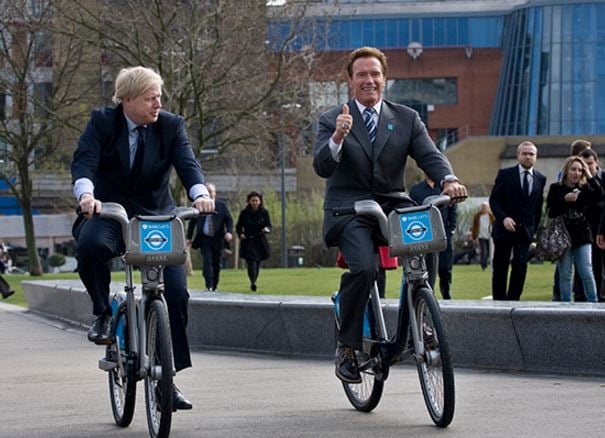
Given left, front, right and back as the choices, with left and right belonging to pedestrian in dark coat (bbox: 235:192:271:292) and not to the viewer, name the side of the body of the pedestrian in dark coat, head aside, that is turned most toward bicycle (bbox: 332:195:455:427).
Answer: front

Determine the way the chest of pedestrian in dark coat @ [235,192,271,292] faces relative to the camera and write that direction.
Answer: toward the camera

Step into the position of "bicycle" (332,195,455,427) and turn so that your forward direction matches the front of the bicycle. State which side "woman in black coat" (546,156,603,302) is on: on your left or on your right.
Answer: on your left

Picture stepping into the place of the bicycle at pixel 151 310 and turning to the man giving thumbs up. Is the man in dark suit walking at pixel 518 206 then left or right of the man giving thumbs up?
left

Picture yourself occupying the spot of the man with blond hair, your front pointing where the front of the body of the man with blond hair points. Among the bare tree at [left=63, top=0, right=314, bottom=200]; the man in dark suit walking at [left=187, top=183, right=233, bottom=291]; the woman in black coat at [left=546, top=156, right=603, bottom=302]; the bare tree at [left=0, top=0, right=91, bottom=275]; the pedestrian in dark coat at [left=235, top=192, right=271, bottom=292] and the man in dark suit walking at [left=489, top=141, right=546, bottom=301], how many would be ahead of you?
0

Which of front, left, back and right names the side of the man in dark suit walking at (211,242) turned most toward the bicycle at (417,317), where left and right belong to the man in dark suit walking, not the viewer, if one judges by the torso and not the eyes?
front

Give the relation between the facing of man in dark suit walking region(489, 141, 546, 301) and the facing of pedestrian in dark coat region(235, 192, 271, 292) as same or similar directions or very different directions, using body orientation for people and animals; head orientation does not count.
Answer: same or similar directions

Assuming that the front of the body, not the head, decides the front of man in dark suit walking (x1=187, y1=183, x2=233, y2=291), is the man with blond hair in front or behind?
in front

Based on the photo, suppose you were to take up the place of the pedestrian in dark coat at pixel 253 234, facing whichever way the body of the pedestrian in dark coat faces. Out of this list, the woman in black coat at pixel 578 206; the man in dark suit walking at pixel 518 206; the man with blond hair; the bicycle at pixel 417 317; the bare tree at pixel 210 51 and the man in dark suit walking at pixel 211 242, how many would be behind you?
1

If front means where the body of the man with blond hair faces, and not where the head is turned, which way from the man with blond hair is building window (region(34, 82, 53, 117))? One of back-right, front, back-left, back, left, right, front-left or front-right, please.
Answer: back

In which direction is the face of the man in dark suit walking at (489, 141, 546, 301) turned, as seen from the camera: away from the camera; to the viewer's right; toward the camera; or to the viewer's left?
toward the camera

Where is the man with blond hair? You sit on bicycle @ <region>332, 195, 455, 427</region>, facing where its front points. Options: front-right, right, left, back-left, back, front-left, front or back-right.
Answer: back-right

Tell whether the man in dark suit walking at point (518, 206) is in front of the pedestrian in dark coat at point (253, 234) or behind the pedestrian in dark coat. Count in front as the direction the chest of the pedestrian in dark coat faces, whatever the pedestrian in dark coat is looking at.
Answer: in front

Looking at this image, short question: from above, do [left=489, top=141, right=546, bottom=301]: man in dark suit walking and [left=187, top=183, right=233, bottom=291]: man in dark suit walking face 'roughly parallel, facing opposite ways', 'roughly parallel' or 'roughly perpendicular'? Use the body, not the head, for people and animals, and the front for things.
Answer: roughly parallel

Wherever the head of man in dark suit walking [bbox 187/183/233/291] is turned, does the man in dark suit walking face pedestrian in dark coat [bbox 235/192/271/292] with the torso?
no

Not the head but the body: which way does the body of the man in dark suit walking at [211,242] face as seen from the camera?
toward the camera

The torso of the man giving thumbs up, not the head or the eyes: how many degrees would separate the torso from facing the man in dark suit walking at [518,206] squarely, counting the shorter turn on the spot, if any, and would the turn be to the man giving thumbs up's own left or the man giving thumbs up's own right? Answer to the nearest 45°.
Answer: approximately 180°

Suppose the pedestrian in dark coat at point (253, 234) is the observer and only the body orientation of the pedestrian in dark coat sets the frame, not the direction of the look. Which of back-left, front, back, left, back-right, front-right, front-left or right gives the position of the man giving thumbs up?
front

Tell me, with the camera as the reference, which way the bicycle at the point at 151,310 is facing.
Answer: facing the viewer
